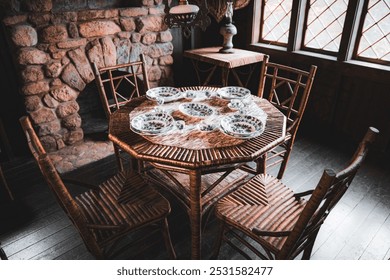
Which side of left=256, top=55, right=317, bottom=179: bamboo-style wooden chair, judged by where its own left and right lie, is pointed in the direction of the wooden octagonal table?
front

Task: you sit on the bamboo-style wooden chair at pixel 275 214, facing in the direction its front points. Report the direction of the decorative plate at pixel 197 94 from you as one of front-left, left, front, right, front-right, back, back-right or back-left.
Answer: front

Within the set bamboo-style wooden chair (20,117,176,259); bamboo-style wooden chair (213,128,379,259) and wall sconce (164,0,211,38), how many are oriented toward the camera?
1

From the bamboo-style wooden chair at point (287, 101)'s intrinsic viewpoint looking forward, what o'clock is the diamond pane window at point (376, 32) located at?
The diamond pane window is roughly at 6 o'clock from the bamboo-style wooden chair.

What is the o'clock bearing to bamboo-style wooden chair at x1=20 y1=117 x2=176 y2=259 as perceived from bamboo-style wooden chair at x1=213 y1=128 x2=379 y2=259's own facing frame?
bamboo-style wooden chair at x1=20 y1=117 x2=176 y2=259 is roughly at 10 o'clock from bamboo-style wooden chair at x1=213 y1=128 x2=379 y2=259.

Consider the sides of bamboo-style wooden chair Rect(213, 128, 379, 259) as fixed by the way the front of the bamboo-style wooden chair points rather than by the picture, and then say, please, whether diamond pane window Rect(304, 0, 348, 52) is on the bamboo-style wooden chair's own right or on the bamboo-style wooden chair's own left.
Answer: on the bamboo-style wooden chair's own right

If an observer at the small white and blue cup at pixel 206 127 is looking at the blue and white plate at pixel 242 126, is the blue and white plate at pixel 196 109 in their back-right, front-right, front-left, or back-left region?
back-left

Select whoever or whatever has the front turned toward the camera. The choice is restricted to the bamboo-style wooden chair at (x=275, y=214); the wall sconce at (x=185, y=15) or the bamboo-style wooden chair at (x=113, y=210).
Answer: the wall sconce

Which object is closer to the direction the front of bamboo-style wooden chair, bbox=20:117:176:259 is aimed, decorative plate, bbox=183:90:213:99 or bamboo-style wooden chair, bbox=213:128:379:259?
the decorative plate

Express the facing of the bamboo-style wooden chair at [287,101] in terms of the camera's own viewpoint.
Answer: facing the viewer and to the left of the viewer

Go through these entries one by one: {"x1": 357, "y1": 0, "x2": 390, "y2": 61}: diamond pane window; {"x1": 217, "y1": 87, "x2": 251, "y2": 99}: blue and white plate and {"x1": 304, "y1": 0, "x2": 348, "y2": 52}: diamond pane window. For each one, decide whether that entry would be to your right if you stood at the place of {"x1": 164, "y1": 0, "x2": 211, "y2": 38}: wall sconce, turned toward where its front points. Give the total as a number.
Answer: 0

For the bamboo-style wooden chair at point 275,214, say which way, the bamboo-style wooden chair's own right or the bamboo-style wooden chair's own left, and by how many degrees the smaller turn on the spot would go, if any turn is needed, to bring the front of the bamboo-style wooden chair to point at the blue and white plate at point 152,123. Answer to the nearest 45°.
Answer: approximately 45° to the bamboo-style wooden chair's own left

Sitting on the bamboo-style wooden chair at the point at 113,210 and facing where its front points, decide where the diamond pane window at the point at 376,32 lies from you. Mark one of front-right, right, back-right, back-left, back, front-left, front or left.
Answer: front-right

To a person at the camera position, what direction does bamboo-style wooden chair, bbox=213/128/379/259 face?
facing away from the viewer and to the left of the viewer

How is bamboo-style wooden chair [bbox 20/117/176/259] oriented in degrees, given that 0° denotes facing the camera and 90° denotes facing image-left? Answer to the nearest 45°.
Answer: approximately 225°

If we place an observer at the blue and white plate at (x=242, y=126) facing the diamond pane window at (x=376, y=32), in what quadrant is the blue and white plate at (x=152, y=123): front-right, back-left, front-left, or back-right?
back-left
